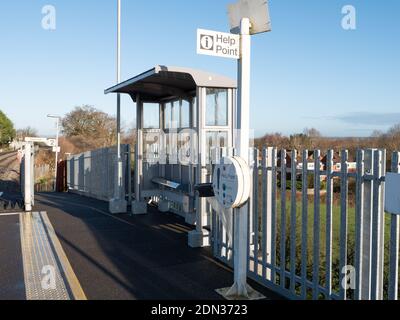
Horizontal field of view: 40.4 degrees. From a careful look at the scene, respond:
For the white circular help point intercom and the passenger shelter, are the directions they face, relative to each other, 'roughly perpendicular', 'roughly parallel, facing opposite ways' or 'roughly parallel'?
roughly parallel

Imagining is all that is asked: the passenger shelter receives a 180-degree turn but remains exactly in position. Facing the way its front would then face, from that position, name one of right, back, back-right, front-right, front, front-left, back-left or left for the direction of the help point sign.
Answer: back-right

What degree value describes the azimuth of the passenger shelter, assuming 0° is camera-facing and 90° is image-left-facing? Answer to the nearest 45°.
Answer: approximately 45°

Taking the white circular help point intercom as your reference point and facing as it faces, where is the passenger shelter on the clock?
The passenger shelter is roughly at 4 o'clock from the white circular help point intercom.

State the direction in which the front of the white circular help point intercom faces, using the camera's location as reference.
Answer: facing the viewer and to the left of the viewer

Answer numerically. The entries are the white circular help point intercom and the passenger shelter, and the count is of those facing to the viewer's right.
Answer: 0
